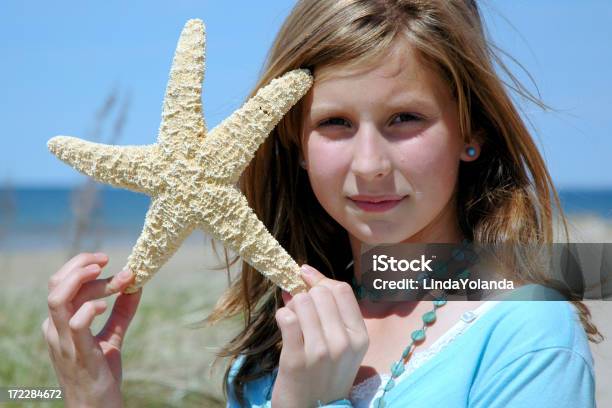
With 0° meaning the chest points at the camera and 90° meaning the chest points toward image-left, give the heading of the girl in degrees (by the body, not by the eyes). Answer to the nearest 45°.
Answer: approximately 45°
